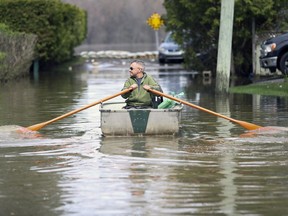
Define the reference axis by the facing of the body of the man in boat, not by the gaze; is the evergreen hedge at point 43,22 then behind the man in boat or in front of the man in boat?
behind

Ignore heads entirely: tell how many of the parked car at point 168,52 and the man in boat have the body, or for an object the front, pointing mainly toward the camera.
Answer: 2

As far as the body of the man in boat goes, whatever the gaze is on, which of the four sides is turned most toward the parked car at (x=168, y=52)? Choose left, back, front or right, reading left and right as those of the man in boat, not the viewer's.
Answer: back

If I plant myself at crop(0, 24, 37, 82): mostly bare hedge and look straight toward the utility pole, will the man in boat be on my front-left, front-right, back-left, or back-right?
front-right

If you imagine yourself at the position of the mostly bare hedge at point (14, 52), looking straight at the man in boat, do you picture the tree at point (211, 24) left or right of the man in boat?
left

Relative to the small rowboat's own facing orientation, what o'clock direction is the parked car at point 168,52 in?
The parked car is roughly at 12 o'clock from the small rowboat.

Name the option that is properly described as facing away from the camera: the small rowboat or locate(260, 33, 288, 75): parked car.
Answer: the small rowboat

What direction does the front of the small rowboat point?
away from the camera

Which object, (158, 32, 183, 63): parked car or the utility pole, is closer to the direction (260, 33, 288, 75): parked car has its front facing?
the utility pole

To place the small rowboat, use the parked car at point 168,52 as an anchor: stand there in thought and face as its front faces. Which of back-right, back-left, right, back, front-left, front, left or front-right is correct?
front

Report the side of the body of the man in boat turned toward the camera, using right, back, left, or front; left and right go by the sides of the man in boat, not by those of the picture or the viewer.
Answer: front

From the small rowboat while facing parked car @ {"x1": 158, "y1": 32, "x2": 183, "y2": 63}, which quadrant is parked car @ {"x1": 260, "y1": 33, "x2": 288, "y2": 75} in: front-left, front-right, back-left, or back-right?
front-right

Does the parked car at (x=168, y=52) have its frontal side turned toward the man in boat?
yes
